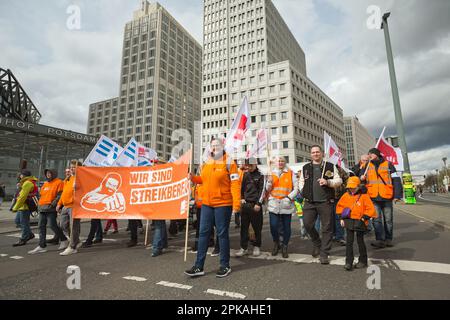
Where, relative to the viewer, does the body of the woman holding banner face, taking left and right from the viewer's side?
facing the viewer and to the left of the viewer

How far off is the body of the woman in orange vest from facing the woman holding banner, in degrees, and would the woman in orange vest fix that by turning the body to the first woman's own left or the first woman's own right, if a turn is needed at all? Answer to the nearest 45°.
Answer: approximately 45° to the first woman's own right

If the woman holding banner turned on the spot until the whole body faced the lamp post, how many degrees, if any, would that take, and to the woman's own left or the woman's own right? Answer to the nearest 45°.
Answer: approximately 180°

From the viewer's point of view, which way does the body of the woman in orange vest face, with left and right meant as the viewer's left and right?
facing the viewer

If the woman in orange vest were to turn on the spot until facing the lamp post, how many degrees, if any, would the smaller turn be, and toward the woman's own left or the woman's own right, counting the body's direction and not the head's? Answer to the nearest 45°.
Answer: approximately 135° to the woman's own left

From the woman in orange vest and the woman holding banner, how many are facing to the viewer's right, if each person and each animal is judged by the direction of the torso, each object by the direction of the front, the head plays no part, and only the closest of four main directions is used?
0
